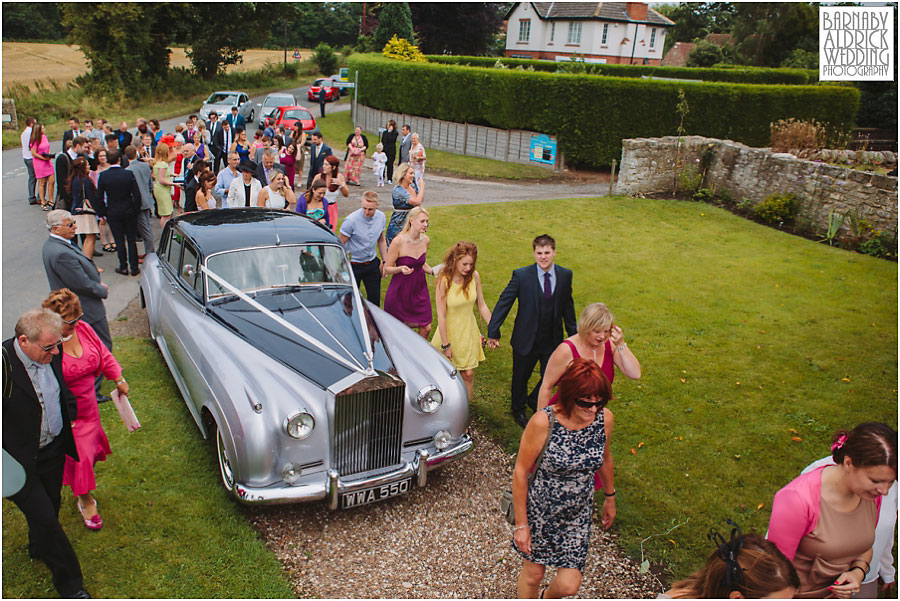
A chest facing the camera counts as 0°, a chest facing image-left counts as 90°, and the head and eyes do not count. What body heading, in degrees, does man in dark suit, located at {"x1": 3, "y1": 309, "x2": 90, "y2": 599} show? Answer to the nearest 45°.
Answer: approximately 315°

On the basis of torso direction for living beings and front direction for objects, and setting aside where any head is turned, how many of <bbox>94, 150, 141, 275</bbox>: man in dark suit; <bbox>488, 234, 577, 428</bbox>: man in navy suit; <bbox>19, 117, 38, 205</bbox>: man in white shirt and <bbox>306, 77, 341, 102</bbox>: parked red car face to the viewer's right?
1

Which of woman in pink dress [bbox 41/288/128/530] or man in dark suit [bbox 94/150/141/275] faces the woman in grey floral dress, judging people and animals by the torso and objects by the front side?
the woman in pink dress

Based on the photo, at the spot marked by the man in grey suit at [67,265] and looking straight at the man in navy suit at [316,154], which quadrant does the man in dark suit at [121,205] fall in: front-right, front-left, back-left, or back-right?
front-left

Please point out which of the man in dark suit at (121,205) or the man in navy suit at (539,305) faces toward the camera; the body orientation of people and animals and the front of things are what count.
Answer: the man in navy suit

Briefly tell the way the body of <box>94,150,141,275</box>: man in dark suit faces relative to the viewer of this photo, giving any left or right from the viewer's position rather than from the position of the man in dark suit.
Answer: facing away from the viewer

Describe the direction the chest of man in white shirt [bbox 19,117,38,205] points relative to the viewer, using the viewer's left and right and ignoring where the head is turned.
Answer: facing to the right of the viewer

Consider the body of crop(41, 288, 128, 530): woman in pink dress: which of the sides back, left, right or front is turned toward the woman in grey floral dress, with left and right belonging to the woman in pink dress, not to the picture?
front

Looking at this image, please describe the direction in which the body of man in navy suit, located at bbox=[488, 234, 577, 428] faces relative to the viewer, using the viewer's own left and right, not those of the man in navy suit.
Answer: facing the viewer

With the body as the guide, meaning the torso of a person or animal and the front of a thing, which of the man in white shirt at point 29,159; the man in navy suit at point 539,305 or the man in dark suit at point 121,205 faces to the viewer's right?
the man in white shirt

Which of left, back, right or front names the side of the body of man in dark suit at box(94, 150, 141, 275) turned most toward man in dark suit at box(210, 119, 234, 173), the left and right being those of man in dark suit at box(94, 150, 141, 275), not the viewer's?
front
